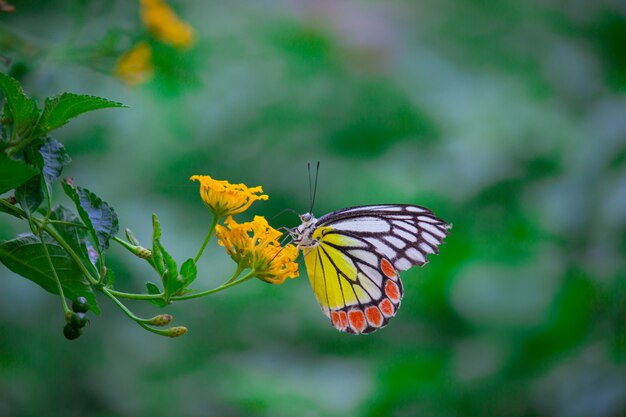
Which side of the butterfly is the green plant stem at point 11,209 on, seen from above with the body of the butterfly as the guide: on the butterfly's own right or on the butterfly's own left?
on the butterfly's own left

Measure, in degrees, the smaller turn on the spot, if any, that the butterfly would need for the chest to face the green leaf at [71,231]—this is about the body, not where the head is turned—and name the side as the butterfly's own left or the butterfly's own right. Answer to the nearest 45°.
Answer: approximately 45° to the butterfly's own left

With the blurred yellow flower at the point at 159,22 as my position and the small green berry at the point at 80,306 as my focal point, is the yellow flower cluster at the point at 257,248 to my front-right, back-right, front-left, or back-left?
front-left

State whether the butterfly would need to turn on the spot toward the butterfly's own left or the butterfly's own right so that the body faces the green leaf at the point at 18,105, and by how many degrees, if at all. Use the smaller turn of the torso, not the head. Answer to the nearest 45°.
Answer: approximately 45° to the butterfly's own left

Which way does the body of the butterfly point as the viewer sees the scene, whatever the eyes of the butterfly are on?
to the viewer's left

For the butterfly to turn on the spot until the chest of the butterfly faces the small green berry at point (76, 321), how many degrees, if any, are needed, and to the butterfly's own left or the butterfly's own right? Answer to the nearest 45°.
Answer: approximately 45° to the butterfly's own left
